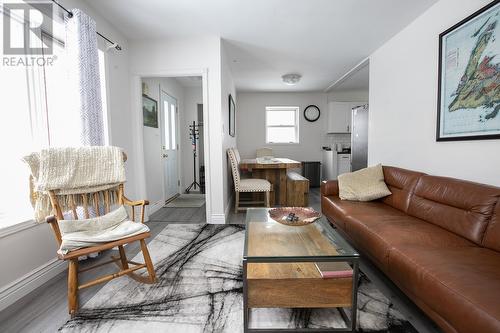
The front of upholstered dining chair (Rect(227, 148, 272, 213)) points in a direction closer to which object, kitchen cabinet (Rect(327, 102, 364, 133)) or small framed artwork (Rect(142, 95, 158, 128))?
the kitchen cabinet

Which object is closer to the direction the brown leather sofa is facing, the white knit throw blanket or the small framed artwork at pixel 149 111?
the white knit throw blanket

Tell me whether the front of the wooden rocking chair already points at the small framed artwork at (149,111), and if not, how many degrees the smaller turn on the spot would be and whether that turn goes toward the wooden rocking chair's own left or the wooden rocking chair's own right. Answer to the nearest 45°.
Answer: approximately 135° to the wooden rocking chair's own left

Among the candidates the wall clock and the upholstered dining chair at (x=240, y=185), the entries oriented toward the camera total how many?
1

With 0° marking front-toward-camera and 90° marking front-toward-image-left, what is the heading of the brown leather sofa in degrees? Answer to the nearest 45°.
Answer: approximately 45°

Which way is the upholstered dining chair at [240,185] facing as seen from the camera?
to the viewer's right

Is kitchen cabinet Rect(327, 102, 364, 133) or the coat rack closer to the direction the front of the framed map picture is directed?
the coat rack

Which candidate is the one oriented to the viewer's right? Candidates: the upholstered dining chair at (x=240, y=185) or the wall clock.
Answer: the upholstered dining chair

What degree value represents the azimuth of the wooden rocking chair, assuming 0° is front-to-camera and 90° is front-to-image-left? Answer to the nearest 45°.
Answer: approximately 315°
